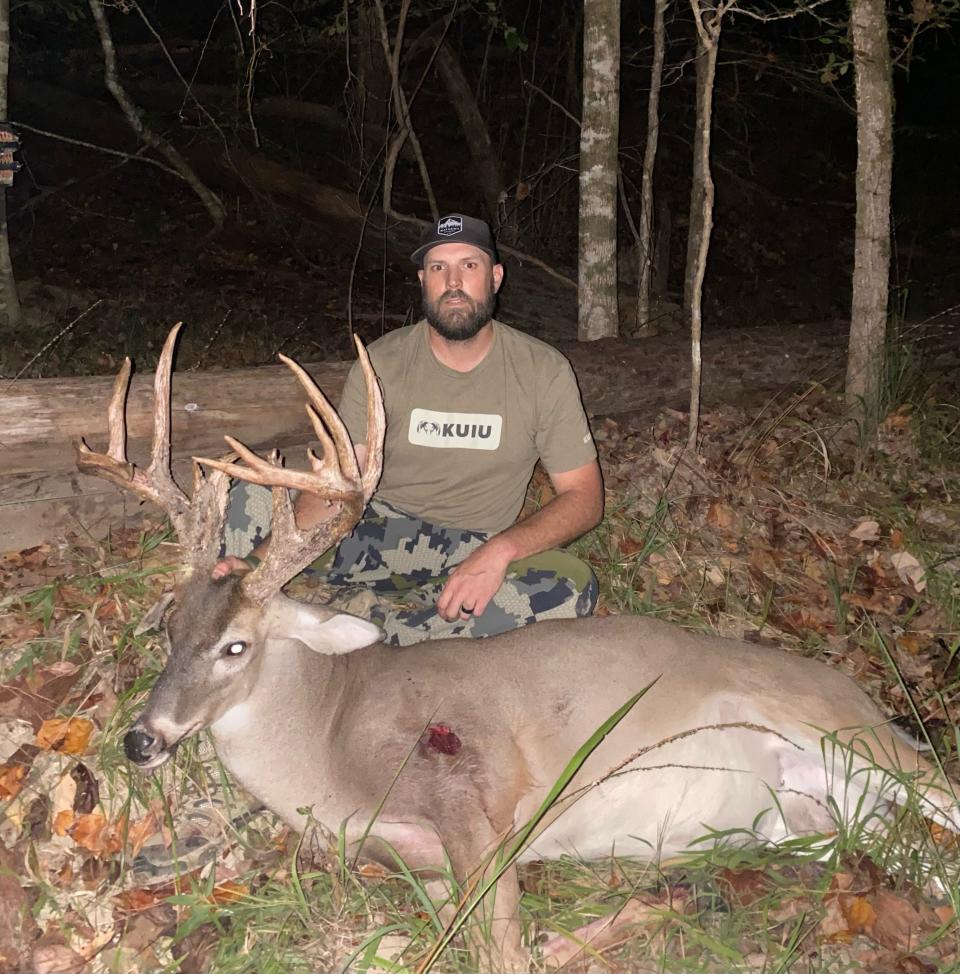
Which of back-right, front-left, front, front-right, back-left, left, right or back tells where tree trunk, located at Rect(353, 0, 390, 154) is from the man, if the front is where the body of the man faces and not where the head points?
back

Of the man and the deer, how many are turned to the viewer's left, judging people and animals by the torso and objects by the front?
1

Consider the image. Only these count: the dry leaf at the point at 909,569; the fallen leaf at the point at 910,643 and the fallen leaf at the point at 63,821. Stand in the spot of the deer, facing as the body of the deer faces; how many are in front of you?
1

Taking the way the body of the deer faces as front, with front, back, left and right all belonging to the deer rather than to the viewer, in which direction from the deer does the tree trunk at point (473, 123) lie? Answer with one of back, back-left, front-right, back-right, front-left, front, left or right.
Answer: right

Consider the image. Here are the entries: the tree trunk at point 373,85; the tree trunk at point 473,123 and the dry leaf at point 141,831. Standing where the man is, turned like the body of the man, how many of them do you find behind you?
2

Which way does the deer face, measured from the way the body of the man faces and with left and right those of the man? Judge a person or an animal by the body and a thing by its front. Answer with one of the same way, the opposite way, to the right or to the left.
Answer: to the right

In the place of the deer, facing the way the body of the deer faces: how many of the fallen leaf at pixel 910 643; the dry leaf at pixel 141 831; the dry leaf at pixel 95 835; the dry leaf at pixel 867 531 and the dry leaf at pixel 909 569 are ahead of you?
2

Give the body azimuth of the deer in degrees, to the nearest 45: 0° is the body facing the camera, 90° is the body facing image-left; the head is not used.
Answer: approximately 90°

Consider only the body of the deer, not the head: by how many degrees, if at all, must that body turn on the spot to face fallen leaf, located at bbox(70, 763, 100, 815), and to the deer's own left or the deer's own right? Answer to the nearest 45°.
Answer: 0° — it already faces it

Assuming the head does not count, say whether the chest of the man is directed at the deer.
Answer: yes

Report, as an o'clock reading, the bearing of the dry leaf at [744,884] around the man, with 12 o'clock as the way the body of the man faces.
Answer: The dry leaf is roughly at 11 o'clock from the man.

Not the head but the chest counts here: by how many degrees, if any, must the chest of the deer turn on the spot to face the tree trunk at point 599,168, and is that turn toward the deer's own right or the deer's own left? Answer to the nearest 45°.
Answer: approximately 90° to the deer's own right

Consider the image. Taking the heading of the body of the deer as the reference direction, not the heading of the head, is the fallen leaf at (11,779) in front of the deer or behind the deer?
in front

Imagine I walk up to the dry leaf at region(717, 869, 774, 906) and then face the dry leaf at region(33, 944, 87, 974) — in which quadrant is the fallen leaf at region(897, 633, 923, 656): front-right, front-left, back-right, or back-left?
back-right
